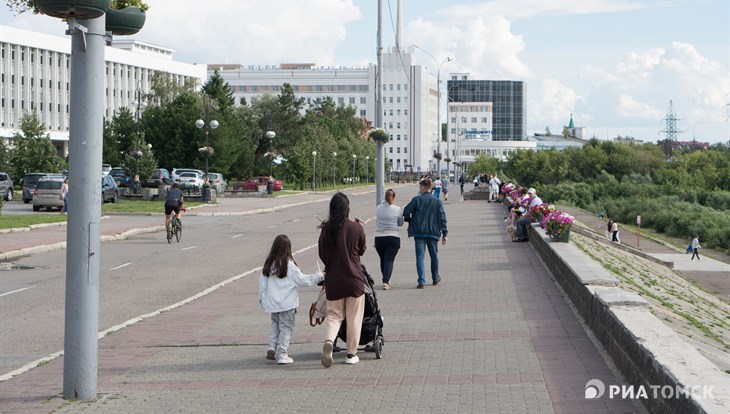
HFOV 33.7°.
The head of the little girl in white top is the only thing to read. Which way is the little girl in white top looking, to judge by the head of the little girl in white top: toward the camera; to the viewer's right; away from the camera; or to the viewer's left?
away from the camera

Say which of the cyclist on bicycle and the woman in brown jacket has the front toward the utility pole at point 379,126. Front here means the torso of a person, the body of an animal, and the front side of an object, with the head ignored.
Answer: the woman in brown jacket

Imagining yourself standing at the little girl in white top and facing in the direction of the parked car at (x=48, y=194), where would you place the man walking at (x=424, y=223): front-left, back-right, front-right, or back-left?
front-right

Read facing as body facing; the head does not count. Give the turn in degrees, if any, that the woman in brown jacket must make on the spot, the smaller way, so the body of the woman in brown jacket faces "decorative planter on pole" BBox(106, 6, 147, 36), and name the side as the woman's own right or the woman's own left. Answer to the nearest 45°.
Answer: approximately 135° to the woman's own left

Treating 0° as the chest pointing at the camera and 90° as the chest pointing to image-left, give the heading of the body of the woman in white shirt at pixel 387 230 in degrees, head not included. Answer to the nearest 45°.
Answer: approximately 180°

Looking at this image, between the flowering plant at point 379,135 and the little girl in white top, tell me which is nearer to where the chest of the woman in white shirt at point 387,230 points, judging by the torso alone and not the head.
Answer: the flowering plant

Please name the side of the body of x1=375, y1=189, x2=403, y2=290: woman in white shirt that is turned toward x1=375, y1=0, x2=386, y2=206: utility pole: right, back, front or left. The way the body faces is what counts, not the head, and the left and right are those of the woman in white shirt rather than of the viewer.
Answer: front

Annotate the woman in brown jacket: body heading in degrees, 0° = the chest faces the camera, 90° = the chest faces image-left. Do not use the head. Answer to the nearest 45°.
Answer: approximately 180°

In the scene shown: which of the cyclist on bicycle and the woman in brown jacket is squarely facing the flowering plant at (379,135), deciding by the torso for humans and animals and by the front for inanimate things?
the woman in brown jacket

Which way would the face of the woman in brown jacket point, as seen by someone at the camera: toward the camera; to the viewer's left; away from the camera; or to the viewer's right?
away from the camera

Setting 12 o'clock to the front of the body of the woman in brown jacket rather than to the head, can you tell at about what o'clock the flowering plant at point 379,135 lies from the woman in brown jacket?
The flowering plant is roughly at 12 o'clock from the woman in brown jacket.

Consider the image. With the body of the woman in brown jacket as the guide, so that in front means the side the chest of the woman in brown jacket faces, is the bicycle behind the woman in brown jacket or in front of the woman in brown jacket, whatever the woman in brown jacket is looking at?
in front
